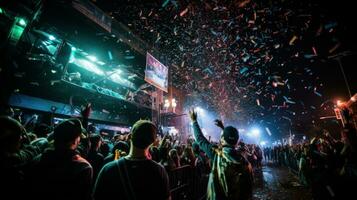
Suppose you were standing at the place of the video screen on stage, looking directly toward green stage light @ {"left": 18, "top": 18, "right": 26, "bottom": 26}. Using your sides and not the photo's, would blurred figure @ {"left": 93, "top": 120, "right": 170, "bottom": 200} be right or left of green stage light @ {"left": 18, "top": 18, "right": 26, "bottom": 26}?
left

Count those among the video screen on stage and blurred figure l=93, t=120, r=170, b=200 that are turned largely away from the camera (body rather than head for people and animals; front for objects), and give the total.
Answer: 1

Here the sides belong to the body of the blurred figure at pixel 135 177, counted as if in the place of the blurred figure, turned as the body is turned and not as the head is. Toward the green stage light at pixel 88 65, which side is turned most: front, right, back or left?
front

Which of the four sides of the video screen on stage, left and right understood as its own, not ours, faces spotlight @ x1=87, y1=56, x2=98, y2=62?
right

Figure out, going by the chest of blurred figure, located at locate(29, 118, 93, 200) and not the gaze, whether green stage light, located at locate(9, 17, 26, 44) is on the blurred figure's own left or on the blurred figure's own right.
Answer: on the blurred figure's own left

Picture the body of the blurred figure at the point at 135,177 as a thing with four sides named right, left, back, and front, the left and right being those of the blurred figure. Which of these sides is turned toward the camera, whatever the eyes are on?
back

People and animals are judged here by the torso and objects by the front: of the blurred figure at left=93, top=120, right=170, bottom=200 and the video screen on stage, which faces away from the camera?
the blurred figure

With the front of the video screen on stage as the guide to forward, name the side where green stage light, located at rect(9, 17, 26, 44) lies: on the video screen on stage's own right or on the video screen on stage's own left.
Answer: on the video screen on stage's own right

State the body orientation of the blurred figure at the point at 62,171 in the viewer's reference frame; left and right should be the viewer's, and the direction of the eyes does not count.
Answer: facing away from the viewer and to the right of the viewer

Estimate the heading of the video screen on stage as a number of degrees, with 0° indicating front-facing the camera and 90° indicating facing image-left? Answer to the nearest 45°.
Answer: approximately 315°

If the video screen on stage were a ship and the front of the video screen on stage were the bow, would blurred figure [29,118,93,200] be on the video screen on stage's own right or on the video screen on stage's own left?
on the video screen on stage's own right

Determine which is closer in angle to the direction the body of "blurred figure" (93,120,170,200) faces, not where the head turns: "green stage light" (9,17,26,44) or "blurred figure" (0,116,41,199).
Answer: the green stage light

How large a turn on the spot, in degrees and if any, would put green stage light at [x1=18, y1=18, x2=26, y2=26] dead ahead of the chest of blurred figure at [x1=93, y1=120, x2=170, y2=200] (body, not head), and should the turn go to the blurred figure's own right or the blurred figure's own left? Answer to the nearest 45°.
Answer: approximately 45° to the blurred figure's own left

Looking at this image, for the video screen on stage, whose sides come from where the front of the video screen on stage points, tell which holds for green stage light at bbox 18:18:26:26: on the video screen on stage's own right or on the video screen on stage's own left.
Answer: on the video screen on stage's own right

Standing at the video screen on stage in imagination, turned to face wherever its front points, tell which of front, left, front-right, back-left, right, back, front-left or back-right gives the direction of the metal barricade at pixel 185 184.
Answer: front-right
